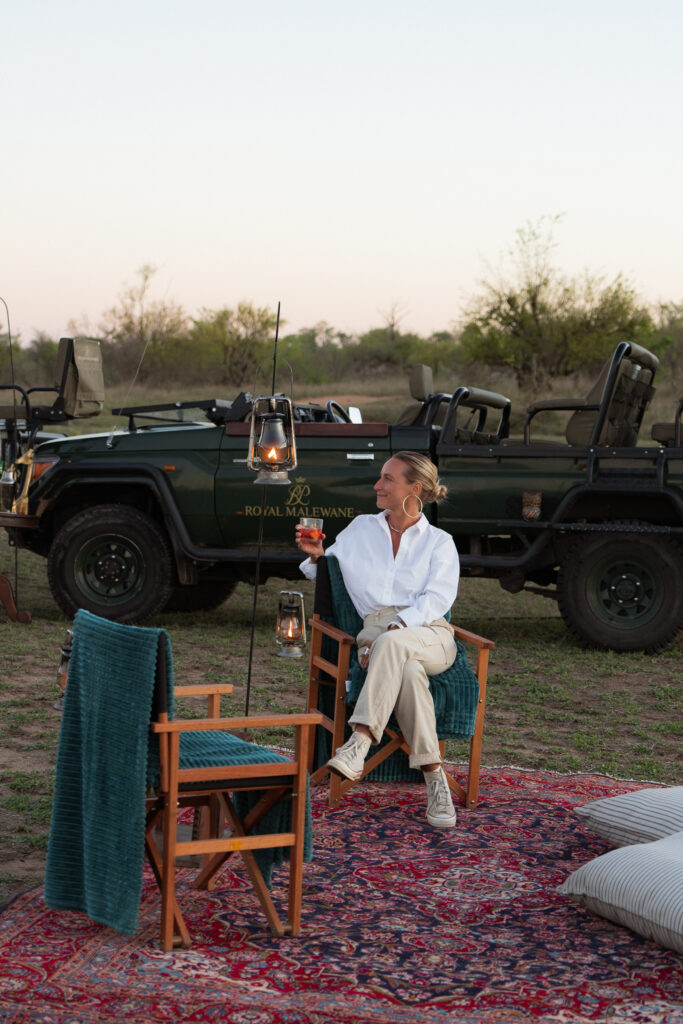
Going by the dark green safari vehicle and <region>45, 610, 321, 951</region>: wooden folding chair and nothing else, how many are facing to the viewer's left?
1

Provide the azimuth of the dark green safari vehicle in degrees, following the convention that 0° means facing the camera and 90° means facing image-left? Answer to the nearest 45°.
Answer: approximately 90°

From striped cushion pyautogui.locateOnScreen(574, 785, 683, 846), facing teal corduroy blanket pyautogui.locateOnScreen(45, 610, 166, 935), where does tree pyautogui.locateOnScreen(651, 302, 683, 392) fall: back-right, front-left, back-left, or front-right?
back-right

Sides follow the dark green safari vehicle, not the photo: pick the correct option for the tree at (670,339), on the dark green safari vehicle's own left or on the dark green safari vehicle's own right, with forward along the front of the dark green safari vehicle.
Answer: on the dark green safari vehicle's own right

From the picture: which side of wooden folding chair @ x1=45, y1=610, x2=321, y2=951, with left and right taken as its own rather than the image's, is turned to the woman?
front

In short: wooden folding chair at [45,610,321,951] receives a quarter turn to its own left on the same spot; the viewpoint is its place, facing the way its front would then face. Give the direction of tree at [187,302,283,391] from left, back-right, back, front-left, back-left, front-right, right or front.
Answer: front-right

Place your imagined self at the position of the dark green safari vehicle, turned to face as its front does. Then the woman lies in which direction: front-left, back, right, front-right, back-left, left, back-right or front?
left

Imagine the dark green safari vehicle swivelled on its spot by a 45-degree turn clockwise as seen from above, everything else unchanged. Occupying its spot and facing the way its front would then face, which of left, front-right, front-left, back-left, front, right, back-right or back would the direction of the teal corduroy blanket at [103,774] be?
back-left

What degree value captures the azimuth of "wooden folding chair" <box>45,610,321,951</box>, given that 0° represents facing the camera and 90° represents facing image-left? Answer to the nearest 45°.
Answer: approximately 225°

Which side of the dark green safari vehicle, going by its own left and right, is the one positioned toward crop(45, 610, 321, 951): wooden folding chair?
left
